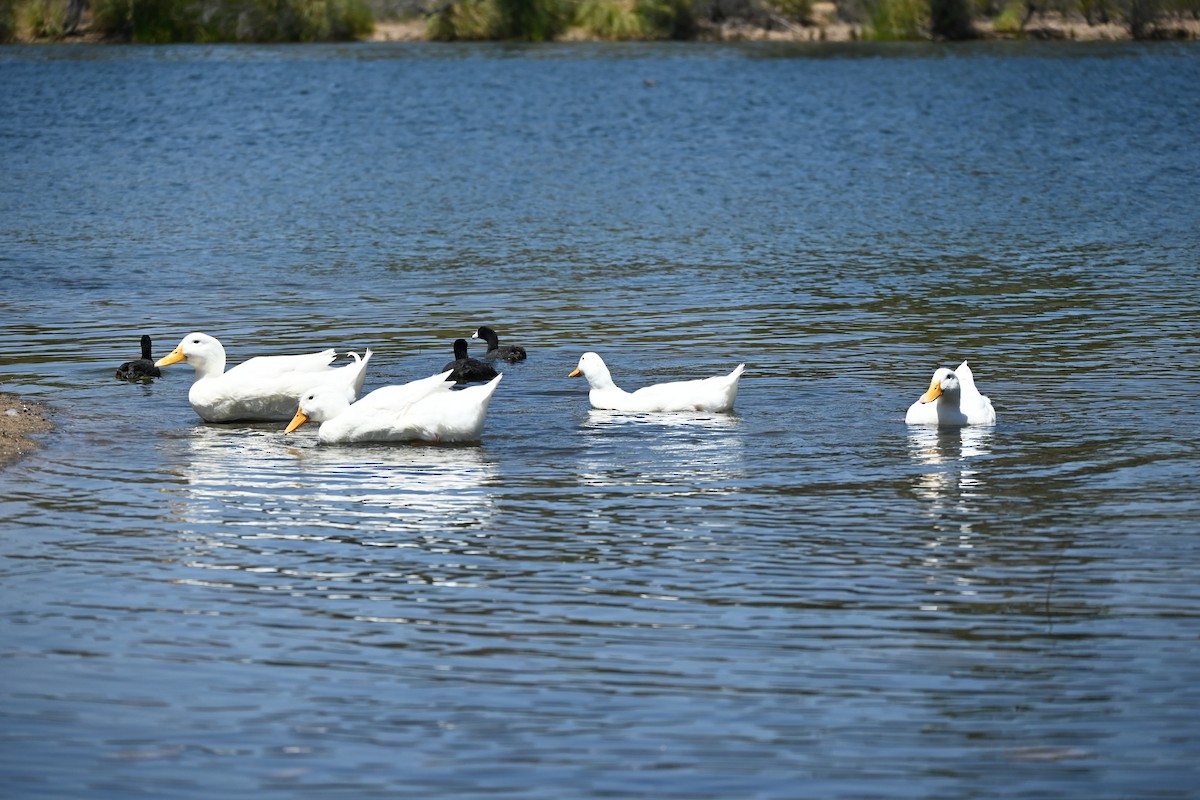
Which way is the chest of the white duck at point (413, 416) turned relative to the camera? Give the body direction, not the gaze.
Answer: to the viewer's left

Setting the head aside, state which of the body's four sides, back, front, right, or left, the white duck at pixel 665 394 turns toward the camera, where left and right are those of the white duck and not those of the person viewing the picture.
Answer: left

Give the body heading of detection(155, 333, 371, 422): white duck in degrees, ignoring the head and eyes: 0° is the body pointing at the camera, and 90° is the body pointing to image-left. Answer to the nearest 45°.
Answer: approximately 90°

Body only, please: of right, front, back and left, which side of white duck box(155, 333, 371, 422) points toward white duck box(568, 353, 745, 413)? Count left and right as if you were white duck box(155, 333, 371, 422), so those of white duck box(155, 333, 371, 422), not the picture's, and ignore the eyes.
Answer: back

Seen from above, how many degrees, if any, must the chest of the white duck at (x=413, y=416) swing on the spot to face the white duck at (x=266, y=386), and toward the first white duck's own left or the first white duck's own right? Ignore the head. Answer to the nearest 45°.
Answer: approximately 45° to the first white duck's own right

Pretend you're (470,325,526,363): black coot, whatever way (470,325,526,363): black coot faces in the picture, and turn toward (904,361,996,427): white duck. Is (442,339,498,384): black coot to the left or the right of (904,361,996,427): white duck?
right

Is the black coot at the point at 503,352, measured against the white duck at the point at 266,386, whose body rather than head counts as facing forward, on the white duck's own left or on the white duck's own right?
on the white duck's own right
